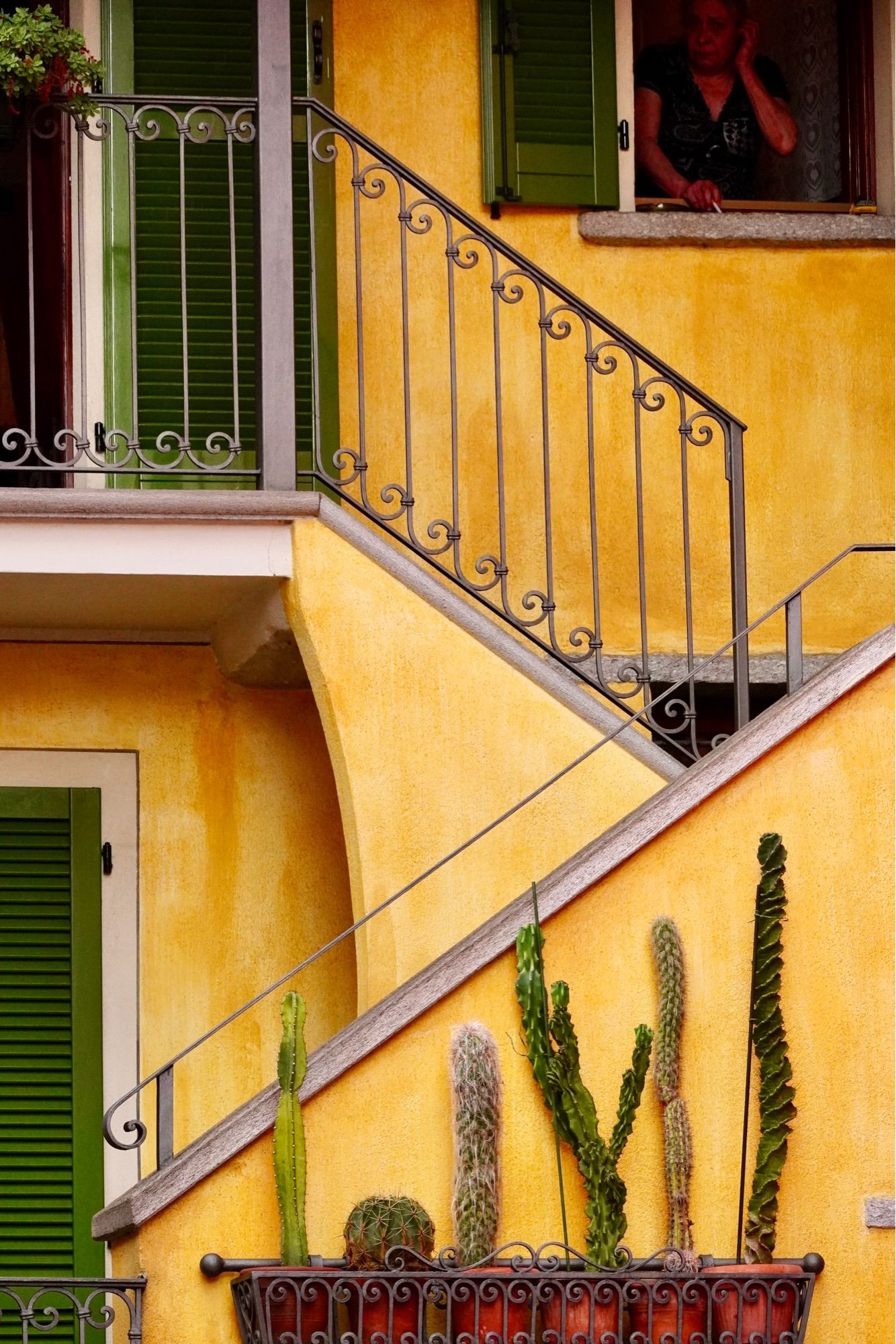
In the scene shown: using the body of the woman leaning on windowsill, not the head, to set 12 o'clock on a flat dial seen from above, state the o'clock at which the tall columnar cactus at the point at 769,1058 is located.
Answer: The tall columnar cactus is roughly at 12 o'clock from the woman leaning on windowsill.

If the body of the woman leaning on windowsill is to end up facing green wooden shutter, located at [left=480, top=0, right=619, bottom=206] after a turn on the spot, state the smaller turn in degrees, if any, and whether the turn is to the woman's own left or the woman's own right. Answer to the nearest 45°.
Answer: approximately 45° to the woman's own right

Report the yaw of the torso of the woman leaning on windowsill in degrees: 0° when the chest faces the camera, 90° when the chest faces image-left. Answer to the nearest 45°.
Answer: approximately 0°

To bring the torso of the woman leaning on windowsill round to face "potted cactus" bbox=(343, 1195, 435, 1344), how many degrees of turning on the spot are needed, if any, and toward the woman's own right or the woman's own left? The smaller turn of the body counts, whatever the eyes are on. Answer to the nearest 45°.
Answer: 0° — they already face it

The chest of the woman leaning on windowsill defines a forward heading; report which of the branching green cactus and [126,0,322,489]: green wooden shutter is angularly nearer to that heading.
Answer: the branching green cactus

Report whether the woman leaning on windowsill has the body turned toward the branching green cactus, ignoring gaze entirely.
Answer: yes

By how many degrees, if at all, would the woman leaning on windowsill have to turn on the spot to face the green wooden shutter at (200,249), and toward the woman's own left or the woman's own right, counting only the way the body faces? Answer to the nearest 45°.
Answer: approximately 45° to the woman's own right

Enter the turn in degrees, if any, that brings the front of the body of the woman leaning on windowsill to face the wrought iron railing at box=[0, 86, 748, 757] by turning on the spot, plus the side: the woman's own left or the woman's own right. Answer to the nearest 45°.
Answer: approximately 45° to the woman's own right
